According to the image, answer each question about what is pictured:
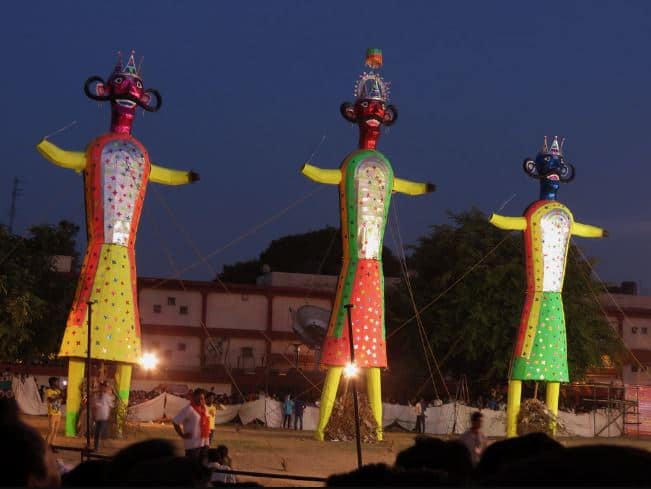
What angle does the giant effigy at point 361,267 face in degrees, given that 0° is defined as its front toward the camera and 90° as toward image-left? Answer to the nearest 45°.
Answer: approximately 315°

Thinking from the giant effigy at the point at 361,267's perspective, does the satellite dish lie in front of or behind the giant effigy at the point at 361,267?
behind

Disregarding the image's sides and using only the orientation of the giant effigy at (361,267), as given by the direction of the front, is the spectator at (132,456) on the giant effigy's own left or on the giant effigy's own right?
on the giant effigy's own right

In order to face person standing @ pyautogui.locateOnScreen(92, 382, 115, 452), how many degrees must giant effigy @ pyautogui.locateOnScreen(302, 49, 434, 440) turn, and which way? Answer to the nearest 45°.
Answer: approximately 90° to its right

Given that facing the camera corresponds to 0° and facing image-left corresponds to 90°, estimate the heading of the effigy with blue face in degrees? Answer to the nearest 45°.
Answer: approximately 315°

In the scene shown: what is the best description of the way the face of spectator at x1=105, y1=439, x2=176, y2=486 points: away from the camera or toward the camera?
away from the camera

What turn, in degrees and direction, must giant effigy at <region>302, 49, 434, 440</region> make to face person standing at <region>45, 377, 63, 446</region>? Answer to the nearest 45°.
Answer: approximately 90° to its right

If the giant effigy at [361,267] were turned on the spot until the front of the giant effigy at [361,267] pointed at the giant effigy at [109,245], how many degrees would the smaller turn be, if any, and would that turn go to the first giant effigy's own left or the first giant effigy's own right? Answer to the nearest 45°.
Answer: approximately 135° to the first giant effigy's own right
